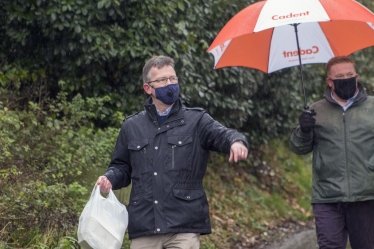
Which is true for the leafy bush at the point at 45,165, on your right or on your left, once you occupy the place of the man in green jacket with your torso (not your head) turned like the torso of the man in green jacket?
on your right

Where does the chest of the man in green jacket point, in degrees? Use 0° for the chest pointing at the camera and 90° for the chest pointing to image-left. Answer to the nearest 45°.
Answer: approximately 0°
